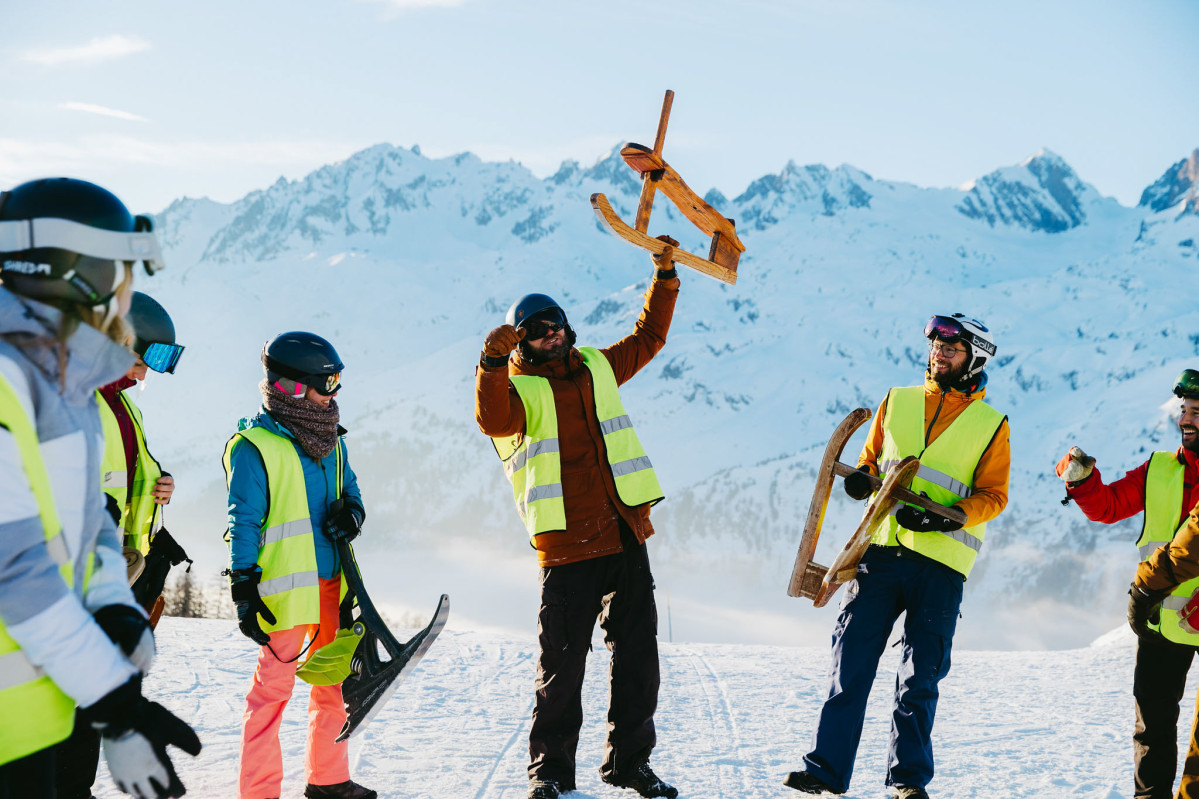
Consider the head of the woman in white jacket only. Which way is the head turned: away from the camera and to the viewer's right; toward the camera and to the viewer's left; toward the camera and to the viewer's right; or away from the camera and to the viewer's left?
away from the camera and to the viewer's right

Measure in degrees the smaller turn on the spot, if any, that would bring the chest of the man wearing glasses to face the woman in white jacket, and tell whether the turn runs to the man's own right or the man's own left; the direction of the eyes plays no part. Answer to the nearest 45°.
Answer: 0° — they already face them

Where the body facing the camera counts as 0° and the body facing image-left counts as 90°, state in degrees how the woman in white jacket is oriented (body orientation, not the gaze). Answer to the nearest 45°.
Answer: approximately 270°

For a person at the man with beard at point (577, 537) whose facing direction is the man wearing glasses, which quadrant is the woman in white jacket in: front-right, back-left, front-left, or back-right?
back-right

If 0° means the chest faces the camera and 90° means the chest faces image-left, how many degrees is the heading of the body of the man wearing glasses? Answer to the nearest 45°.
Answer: approximately 45°

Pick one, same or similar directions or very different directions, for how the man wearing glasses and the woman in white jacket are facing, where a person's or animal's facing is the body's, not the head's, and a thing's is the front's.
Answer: very different directions

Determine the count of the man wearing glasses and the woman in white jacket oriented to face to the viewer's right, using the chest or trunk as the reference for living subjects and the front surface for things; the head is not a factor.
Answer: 1

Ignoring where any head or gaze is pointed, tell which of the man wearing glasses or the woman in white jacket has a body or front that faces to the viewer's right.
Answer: the woman in white jacket
